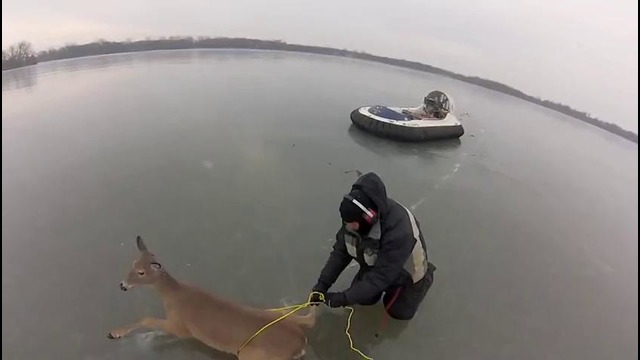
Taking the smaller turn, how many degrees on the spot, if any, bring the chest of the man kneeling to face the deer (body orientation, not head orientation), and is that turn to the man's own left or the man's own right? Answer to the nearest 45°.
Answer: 0° — they already face it

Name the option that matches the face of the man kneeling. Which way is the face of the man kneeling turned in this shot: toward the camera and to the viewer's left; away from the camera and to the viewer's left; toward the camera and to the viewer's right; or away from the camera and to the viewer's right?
toward the camera and to the viewer's left

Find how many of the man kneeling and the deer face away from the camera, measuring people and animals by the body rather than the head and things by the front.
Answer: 0

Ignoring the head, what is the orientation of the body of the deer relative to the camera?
to the viewer's left

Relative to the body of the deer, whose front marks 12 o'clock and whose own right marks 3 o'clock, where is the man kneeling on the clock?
The man kneeling is roughly at 6 o'clock from the deer.

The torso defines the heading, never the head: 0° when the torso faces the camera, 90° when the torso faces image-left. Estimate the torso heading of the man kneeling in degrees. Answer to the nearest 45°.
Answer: approximately 45°
